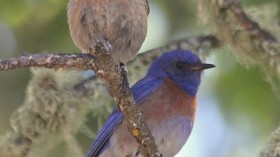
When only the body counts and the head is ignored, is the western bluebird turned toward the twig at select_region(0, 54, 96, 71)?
no

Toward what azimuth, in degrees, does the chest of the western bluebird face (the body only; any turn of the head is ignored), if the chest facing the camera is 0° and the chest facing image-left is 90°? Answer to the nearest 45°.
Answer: approximately 270°

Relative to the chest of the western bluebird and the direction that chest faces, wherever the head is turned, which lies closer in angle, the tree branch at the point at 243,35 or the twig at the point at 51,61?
the tree branch

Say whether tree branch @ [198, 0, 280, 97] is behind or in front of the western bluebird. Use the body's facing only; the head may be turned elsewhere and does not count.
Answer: in front

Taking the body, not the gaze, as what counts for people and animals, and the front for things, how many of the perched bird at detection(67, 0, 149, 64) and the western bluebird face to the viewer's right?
1

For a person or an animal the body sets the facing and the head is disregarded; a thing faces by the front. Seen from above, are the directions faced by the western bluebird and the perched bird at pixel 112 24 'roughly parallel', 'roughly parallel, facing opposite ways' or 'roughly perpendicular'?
roughly perpendicular
